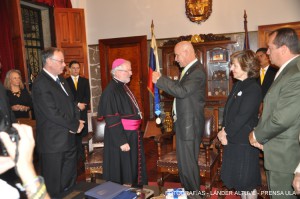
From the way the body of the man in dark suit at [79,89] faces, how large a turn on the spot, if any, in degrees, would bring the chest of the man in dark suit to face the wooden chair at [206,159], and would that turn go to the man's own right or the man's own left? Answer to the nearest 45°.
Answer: approximately 45° to the man's own left

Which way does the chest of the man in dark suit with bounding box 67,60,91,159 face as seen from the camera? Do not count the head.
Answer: toward the camera

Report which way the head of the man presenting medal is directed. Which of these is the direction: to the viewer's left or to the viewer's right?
to the viewer's left

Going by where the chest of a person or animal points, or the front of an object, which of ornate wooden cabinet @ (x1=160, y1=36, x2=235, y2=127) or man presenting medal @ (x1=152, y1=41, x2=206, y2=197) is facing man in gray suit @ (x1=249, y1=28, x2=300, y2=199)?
the ornate wooden cabinet

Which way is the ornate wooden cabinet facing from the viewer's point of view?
toward the camera

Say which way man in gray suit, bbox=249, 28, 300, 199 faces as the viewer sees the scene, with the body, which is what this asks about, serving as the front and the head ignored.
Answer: to the viewer's left

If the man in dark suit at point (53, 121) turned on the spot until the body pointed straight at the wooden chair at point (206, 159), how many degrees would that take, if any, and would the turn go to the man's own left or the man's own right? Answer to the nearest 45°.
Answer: approximately 45° to the man's own left

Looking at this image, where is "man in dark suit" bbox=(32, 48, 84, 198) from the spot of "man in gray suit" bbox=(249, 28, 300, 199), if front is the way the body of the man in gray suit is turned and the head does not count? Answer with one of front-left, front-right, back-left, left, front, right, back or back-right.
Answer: front

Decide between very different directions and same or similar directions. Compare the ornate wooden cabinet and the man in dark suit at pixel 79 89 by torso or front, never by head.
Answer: same or similar directions

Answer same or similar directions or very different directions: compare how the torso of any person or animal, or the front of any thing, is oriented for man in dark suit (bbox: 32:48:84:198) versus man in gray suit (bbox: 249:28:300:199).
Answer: very different directions

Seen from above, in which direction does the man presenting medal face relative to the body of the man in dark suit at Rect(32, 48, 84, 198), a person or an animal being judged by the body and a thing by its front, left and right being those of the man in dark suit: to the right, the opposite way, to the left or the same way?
the opposite way

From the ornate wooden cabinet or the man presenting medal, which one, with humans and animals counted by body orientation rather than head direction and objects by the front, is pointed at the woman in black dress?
the ornate wooden cabinet

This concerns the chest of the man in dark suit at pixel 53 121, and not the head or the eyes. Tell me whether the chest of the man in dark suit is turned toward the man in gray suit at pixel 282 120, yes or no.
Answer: yes

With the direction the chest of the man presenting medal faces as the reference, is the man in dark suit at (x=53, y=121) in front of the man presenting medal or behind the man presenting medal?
in front

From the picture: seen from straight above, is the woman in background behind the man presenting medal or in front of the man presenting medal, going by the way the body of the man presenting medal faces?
in front
